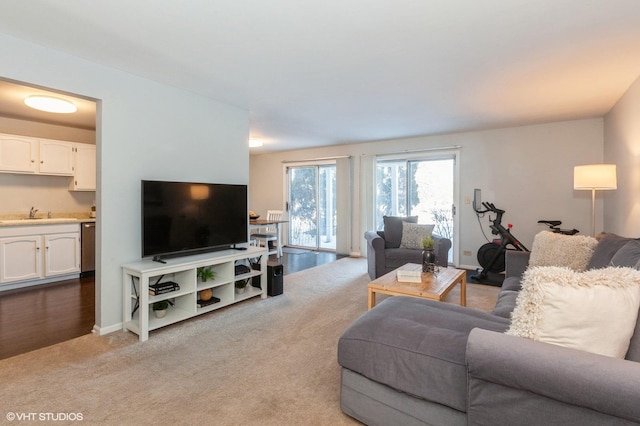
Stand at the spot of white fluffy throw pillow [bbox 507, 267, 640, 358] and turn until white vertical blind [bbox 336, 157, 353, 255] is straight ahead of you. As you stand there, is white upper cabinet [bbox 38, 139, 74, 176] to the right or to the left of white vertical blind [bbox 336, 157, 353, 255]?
left

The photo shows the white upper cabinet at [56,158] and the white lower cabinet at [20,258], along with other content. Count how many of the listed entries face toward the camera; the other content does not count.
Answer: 2

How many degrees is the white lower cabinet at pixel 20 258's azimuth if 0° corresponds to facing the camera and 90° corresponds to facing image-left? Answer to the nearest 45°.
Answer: approximately 0°

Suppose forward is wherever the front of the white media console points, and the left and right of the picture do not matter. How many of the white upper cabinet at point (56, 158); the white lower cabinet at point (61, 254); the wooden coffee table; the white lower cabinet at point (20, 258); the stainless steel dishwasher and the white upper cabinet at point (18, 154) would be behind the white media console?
5
